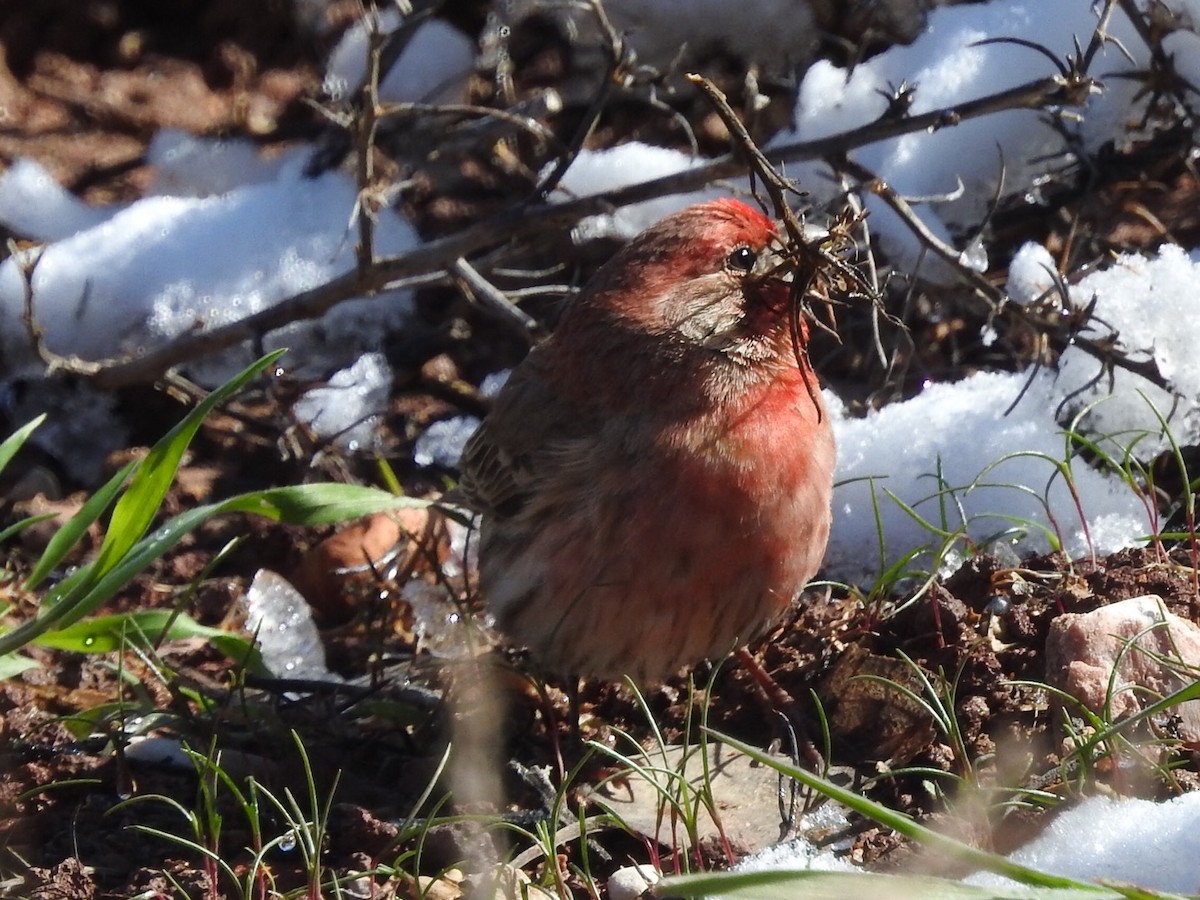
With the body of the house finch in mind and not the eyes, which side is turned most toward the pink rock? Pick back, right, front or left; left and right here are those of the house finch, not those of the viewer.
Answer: front

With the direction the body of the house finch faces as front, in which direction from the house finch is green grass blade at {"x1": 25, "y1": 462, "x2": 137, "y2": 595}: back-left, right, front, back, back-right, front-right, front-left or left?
back-right

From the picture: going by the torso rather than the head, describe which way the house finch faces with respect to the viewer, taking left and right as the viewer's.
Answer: facing the viewer and to the right of the viewer

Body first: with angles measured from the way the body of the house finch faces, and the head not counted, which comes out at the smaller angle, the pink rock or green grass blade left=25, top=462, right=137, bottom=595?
the pink rock

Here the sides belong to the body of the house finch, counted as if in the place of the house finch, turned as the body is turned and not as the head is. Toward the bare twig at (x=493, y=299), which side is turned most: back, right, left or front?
back

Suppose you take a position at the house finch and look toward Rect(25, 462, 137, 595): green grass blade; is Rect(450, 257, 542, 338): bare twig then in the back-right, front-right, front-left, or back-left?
front-right

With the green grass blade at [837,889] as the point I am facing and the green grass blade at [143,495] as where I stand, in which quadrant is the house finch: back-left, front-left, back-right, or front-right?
front-left

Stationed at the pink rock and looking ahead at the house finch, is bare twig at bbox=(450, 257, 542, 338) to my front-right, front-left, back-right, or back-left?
front-right

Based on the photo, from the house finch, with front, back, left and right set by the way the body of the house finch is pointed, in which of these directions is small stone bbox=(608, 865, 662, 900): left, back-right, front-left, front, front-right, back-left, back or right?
front-right

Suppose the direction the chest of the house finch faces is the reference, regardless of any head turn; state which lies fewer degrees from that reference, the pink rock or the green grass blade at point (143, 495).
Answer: the pink rock

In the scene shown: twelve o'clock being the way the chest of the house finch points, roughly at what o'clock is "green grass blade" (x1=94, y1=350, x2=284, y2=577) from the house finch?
The green grass blade is roughly at 4 o'clock from the house finch.

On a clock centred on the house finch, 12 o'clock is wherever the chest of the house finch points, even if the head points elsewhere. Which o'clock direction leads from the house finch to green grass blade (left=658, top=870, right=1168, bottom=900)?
The green grass blade is roughly at 1 o'clock from the house finch.

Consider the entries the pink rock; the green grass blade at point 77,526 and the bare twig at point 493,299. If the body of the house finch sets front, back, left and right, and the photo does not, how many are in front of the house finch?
1
